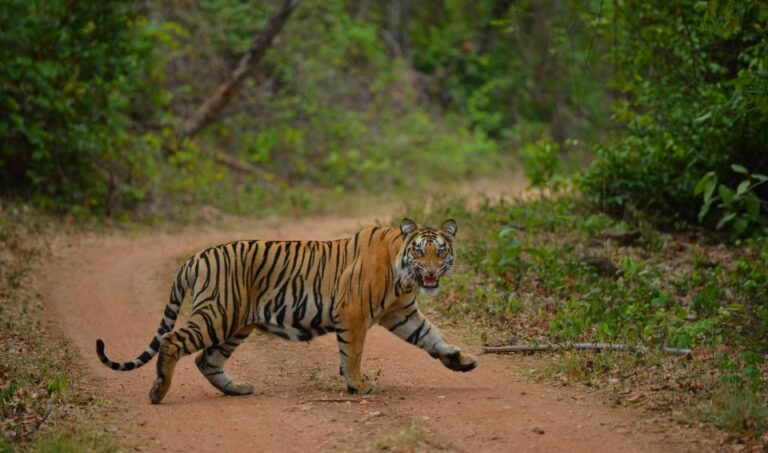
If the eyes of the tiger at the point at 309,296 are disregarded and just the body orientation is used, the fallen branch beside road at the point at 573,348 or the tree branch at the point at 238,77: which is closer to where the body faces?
the fallen branch beside road

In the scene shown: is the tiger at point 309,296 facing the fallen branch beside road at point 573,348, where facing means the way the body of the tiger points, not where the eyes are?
yes

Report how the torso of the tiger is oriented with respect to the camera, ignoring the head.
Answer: to the viewer's right

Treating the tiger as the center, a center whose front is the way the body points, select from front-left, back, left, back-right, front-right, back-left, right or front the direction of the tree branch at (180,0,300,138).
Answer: left
